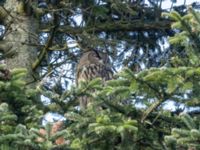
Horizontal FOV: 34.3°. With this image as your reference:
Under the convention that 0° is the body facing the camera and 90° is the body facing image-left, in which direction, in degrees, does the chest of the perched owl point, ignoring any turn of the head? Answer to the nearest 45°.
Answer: approximately 315°

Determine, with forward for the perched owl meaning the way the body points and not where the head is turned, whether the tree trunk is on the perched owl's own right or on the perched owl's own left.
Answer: on the perched owl's own right
